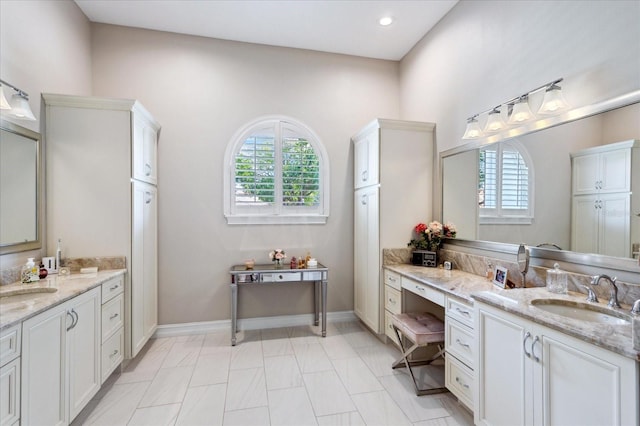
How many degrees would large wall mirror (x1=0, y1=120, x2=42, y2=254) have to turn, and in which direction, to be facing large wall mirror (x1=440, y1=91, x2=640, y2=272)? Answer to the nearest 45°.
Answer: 0° — it already faces it

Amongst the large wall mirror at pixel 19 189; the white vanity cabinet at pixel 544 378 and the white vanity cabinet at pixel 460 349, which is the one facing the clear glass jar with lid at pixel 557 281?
the large wall mirror

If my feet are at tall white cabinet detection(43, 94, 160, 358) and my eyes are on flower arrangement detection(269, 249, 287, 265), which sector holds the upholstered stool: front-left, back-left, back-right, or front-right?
front-right

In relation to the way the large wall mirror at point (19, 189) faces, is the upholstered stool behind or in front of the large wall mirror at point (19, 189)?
in front

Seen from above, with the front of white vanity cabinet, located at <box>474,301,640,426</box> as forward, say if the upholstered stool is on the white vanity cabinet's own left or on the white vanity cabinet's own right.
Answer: on the white vanity cabinet's own right

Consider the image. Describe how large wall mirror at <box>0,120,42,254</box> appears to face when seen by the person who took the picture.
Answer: facing the viewer and to the right of the viewer

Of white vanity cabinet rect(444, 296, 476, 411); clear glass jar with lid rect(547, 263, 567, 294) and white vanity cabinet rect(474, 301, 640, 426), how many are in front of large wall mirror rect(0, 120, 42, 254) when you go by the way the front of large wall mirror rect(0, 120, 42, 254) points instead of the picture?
3

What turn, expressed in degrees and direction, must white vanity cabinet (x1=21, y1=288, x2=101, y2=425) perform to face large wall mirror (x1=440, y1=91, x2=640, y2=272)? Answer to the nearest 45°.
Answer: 0° — it already faces it

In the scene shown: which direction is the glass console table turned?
toward the camera

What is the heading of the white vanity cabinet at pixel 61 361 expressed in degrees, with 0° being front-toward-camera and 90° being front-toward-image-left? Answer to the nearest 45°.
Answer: approximately 315°

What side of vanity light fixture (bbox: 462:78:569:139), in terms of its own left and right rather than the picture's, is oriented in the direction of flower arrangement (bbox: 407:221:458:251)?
right

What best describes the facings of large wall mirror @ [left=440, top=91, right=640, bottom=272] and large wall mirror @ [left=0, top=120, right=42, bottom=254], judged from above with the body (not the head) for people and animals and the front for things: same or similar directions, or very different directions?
very different directions

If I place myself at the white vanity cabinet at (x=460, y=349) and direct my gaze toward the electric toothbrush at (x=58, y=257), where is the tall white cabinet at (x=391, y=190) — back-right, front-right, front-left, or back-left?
front-right

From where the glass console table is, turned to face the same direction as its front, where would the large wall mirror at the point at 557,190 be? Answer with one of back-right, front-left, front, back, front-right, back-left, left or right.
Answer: front-left

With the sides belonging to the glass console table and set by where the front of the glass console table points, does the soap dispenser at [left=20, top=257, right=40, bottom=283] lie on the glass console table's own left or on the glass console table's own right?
on the glass console table's own right
